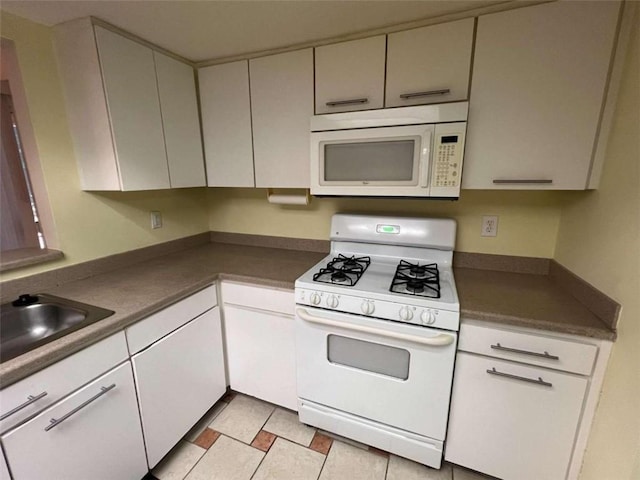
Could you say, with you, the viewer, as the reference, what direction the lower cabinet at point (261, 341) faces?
facing the viewer and to the left of the viewer

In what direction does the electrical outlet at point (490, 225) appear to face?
toward the camera

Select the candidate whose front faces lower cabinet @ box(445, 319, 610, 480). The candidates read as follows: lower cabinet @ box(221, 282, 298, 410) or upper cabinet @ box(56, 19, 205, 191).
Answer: the upper cabinet

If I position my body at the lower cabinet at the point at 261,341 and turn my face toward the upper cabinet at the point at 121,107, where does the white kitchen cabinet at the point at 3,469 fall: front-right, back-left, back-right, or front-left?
front-left

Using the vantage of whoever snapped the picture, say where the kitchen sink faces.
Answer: facing the viewer and to the right of the viewer

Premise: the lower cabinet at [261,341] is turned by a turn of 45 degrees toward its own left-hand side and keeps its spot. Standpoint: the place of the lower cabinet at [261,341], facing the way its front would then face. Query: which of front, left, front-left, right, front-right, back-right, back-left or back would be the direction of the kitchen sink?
right

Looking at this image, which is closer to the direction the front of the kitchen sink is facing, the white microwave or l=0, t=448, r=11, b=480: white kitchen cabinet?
the white microwave

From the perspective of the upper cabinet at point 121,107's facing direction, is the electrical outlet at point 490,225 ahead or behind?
ahead

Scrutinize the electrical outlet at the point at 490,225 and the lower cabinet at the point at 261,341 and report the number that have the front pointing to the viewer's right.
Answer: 0

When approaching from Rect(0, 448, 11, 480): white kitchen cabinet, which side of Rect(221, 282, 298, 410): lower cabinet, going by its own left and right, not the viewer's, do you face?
front

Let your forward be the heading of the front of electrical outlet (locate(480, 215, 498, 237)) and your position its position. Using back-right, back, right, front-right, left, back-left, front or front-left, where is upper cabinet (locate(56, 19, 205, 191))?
front-right

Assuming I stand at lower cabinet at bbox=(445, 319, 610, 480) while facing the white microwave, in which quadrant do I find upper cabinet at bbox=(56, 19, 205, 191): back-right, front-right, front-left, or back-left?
front-left

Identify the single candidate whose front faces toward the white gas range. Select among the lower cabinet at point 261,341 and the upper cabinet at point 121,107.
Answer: the upper cabinet

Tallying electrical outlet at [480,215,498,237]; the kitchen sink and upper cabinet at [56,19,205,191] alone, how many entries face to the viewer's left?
0

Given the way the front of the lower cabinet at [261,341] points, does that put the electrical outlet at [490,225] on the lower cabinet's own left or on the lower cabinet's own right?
on the lower cabinet's own left

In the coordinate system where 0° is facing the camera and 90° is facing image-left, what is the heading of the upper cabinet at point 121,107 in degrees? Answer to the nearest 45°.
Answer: approximately 315°

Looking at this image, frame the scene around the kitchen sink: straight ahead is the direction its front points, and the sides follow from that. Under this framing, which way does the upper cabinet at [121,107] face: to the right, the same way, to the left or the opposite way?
the same way

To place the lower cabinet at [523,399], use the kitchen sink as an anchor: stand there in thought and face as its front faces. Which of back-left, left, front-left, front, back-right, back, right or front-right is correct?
front
